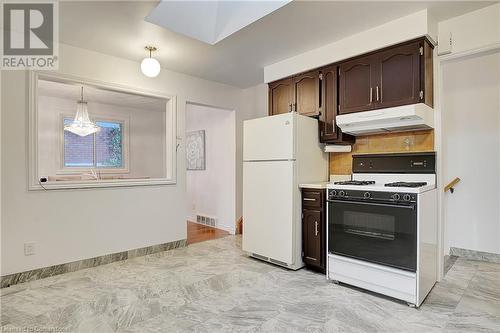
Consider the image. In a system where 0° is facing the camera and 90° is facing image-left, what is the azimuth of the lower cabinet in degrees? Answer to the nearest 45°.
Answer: approximately 45°

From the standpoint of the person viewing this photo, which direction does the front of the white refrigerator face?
facing the viewer and to the left of the viewer

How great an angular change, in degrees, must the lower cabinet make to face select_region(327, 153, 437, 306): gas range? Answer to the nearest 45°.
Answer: approximately 90° to its left

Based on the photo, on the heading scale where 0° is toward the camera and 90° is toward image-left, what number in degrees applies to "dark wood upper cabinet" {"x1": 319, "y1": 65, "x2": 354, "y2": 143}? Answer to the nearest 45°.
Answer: approximately 45°

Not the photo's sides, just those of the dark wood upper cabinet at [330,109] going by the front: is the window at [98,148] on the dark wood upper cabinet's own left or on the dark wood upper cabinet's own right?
on the dark wood upper cabinet's own right

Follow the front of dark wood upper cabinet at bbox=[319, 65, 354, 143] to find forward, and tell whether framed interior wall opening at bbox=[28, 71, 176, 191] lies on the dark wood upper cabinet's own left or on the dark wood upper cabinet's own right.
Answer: on the dark wood upper cabinet's own right

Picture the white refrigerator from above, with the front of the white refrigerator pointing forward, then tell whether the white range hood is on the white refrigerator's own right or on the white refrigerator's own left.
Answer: on the white refrigerator's own left

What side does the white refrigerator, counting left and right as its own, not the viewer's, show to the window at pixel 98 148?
right

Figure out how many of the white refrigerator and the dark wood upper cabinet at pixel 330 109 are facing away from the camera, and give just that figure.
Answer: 0

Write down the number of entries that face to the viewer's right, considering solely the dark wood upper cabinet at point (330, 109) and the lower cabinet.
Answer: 0
